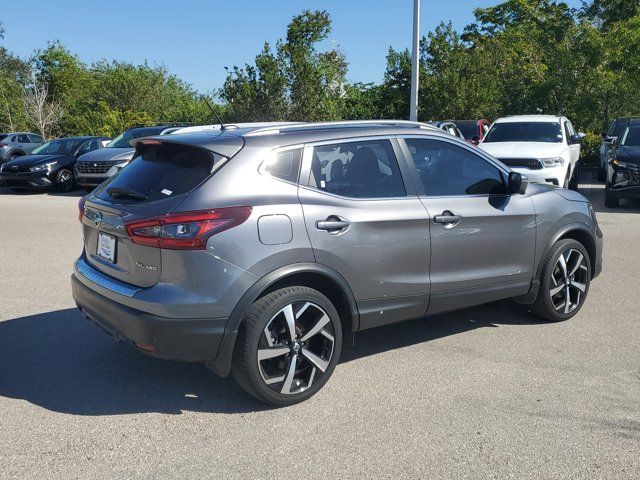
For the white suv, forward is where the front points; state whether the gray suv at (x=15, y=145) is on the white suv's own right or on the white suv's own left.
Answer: on the white suv's own right

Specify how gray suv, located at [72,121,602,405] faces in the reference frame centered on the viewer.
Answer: facing away from the viewer and to the right of the viewer

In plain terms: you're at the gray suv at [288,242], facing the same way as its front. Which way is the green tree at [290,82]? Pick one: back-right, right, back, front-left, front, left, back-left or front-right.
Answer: front-left

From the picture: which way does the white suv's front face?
toward the camera

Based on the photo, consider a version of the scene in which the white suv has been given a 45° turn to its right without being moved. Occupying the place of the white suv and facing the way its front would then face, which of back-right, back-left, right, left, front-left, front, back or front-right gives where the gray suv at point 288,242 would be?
front-left

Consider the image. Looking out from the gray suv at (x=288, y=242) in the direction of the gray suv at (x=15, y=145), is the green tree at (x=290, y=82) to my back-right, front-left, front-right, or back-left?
front-right

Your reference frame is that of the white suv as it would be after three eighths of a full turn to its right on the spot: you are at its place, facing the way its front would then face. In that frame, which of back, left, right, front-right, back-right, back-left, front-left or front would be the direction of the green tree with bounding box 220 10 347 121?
front

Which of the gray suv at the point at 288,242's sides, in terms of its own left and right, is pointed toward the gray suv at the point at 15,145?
left
